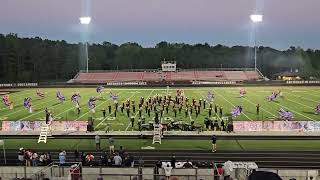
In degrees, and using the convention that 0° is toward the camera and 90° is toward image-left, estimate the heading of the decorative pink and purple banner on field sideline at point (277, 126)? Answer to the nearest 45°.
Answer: approximately 0°

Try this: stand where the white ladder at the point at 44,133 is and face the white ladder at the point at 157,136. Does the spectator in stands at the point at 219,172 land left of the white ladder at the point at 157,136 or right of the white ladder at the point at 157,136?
right

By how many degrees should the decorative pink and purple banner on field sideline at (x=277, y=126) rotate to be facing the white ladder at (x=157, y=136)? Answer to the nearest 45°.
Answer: approximately 45° to its right

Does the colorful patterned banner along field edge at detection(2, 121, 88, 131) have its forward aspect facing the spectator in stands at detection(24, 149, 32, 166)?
yes

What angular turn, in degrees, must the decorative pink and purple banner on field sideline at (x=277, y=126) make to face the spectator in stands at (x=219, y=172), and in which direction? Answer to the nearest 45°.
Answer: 0° — it already faces them

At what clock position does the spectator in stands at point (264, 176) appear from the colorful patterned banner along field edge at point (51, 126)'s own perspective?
The spectator in stands is roughly at 12 o'clock from the colorful patterned banner along field edge.

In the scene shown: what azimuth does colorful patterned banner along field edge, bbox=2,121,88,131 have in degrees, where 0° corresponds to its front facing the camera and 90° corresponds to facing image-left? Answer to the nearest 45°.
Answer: approximately 0°

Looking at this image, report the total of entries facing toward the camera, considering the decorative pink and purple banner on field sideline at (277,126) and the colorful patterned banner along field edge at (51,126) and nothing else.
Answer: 2
